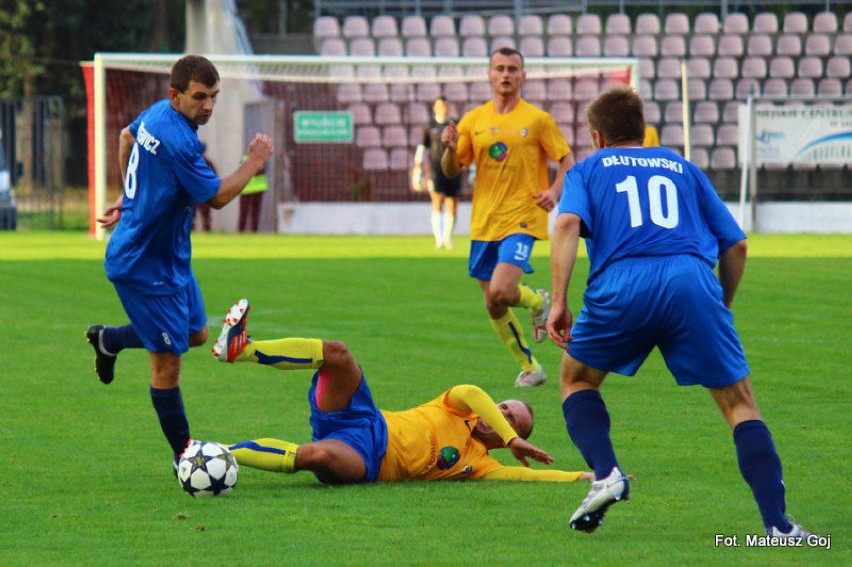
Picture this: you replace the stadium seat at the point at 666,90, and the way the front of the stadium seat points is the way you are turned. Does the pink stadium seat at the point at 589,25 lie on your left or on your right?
on your right

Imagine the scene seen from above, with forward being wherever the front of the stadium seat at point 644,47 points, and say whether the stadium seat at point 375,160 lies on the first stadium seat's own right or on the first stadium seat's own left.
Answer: on the first stadium seat's own right

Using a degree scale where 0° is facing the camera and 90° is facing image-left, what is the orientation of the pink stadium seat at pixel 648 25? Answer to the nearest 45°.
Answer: approximately 0°

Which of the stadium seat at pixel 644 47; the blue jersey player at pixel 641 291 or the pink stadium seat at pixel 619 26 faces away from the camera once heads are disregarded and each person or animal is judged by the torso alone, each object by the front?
the blue jersey player

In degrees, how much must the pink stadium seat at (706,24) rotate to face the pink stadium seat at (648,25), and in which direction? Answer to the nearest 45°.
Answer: approximately 90° to its right

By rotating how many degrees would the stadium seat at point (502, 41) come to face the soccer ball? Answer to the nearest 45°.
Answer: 0° — it already faces it

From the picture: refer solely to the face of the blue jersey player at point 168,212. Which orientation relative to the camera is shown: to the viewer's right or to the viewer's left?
to the viewer's right

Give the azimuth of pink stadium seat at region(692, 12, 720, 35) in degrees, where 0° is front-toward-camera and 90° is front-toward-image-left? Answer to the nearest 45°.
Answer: approximately 0°

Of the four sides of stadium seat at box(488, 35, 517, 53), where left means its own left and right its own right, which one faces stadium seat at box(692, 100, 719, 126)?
left
